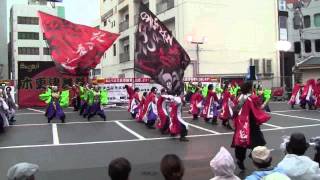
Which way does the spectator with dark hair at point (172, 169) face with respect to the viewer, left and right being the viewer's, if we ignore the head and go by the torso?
facing away from the viewer

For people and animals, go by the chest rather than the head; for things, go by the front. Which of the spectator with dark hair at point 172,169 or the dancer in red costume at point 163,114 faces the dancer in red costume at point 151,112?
the spectator with dark hair

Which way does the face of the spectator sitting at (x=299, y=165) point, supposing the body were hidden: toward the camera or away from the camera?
away from the camera

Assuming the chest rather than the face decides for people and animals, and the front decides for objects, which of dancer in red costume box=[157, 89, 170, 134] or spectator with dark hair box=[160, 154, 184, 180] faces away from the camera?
the spectator with dark hair

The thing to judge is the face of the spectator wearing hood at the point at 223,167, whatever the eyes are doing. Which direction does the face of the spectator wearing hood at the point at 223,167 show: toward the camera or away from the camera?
away from the camera

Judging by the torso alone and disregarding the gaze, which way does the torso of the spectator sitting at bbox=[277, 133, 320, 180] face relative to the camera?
away from the camera

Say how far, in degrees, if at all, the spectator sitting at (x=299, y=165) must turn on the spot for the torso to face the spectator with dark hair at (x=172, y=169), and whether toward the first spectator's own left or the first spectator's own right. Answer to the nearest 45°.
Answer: approximately 135° to the first spectator's own left

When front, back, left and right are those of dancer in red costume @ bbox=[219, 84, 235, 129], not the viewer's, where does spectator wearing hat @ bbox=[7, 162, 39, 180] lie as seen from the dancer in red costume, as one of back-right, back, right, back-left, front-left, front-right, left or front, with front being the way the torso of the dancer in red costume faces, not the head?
right

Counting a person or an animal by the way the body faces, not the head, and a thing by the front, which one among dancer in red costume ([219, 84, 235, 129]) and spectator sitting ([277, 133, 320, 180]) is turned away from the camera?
the spectator sitting

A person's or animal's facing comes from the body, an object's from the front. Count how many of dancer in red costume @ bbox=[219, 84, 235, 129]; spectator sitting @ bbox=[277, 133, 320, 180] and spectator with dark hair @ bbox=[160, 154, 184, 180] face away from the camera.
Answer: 2

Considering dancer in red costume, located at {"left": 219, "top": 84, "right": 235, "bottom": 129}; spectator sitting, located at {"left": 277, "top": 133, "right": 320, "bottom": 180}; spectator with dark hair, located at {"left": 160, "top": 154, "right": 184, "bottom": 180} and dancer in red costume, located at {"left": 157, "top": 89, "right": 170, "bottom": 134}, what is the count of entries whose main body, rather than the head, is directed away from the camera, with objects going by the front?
2

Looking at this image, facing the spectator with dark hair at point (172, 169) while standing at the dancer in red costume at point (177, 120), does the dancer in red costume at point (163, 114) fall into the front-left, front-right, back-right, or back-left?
back-right
